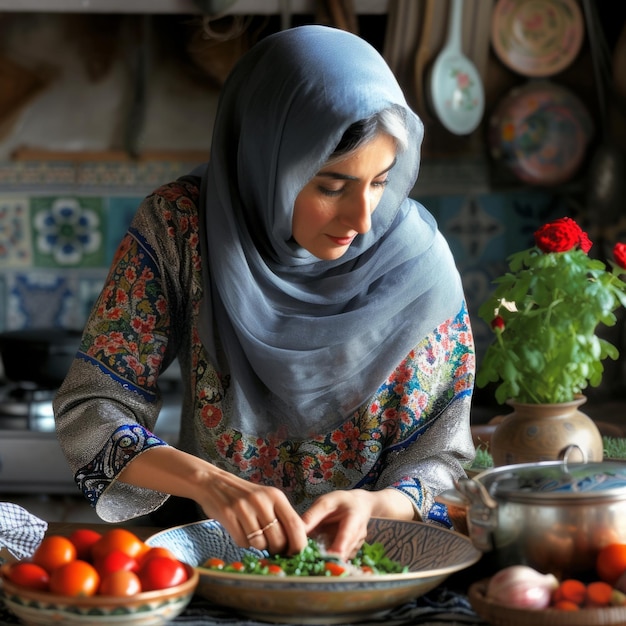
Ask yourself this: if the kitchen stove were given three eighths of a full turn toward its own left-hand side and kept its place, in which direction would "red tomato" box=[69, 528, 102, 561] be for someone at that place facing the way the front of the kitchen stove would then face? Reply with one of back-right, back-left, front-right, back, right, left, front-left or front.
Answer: back-right

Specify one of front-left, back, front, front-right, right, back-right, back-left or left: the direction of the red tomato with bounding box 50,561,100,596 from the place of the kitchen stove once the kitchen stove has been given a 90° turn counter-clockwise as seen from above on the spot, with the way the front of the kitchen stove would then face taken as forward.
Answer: right

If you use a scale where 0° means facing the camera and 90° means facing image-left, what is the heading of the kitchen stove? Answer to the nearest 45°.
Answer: approximately 0°

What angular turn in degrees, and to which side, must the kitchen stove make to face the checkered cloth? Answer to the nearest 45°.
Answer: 0° — it already faces it

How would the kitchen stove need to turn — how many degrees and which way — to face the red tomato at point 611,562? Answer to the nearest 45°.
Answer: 0° — it already faces it

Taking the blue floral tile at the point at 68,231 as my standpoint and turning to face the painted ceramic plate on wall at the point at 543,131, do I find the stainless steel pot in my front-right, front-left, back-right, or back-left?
front-right

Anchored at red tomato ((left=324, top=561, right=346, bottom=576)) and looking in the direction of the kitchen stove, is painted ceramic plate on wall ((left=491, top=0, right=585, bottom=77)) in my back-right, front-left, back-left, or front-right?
front-right

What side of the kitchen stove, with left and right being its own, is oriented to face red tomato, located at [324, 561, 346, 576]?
front

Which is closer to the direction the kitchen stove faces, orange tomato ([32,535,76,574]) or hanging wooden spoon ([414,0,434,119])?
the orange tomato

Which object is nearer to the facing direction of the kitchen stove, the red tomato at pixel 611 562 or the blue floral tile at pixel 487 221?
the red tomato

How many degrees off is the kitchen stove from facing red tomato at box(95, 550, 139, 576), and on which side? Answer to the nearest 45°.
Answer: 0° — it already faces it

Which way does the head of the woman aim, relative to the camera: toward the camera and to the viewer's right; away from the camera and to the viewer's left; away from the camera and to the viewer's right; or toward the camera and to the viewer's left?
toward the camera and to the viewer's right

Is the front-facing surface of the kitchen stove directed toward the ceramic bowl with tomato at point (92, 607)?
yes

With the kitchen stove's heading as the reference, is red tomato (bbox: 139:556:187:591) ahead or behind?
ahead

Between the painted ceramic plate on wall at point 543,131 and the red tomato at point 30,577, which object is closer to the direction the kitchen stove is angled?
the red tomato

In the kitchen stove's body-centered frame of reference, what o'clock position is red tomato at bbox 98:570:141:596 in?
The red tomato is roughly at 12 o'clock from the kitchen stove.

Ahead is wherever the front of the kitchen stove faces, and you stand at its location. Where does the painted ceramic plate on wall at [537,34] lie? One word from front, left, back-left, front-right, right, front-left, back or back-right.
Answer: left

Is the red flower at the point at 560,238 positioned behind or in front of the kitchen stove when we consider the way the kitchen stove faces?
in front
